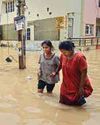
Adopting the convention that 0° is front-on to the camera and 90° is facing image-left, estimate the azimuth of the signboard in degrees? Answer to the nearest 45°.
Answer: approximately 0°
